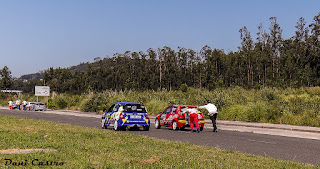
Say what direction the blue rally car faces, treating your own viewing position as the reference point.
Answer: facing away from the viewer and to the left of the viewer

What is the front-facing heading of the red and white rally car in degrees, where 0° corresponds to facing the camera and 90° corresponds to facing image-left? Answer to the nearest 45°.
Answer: approximately 135°

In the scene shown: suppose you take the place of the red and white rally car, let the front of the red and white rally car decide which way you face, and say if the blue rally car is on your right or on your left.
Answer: on your left

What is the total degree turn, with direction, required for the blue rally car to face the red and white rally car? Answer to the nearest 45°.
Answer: approximately 135° to its right
